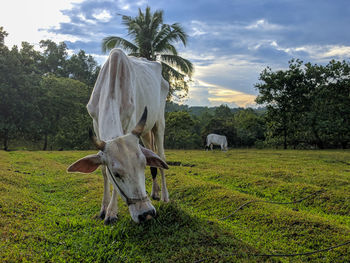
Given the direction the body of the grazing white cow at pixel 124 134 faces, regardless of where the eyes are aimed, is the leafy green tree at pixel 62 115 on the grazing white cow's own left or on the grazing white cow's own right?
on the grazing white cow's own right

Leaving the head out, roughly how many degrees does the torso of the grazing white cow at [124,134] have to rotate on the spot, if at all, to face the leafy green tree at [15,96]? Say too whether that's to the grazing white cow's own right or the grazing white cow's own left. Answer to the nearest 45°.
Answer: approximately 135° to the grazing white cow's own right

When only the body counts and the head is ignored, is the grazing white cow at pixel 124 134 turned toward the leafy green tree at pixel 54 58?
no

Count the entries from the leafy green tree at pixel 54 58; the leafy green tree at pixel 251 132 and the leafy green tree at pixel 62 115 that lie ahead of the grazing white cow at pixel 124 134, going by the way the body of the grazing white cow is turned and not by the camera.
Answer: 0

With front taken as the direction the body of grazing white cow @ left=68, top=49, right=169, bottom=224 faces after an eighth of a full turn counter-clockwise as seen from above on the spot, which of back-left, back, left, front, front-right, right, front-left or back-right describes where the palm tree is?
back

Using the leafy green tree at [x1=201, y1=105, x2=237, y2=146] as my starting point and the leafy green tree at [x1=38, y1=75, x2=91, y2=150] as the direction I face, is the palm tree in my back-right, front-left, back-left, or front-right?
front-left

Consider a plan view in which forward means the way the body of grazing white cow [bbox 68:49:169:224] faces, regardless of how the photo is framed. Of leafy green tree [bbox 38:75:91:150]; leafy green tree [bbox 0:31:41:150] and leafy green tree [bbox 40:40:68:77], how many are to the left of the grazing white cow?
0

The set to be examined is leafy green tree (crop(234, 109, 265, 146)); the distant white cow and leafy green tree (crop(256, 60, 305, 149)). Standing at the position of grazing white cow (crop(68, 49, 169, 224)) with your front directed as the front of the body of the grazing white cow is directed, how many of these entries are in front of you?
0

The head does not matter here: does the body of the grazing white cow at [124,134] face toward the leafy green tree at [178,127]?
no

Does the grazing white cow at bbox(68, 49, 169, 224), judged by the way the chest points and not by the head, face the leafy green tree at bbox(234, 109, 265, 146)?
no

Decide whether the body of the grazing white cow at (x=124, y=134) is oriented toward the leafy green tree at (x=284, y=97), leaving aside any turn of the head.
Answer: no

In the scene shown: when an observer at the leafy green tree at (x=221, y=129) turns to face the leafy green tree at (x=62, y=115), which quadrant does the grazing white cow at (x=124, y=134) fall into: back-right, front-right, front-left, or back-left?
front-left
